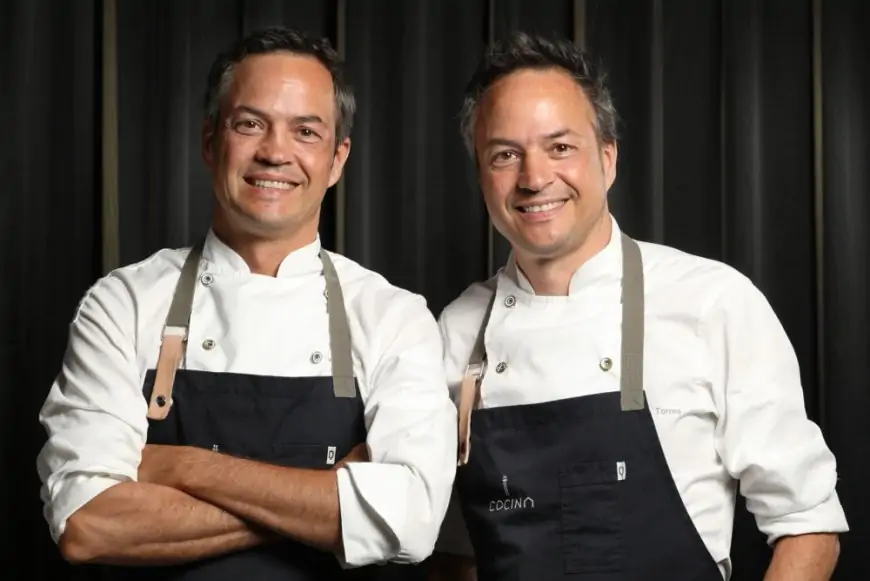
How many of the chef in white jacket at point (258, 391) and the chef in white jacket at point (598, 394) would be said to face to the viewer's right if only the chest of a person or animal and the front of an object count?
0

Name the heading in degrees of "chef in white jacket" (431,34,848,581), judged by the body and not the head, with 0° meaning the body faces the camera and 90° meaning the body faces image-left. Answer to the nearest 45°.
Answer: approximately 45°

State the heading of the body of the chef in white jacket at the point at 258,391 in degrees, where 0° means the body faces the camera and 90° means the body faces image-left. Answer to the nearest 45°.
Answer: approximately 0°
